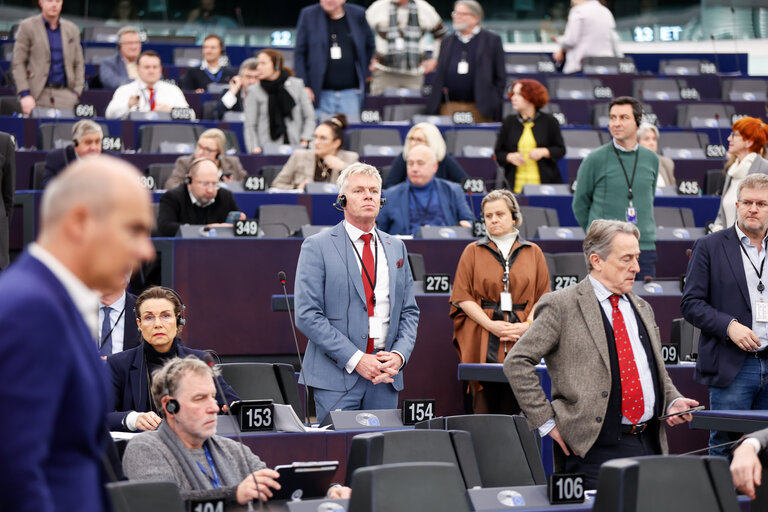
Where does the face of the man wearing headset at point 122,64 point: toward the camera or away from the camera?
toward the camera

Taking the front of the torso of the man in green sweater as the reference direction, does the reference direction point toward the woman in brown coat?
no

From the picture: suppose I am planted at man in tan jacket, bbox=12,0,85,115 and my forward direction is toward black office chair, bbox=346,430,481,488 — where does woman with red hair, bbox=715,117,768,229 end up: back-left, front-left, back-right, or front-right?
front-left

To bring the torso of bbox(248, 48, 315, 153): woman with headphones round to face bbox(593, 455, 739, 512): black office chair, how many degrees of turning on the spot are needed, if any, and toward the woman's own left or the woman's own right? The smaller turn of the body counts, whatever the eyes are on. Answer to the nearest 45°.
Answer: approximately 45° to the woman's own left

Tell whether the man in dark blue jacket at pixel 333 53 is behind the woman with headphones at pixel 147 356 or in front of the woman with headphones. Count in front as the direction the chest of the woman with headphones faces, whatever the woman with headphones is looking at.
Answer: behind

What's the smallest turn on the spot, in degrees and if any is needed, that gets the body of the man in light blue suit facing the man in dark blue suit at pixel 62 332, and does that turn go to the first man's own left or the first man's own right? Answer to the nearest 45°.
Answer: approximately 45° to the first man's own right

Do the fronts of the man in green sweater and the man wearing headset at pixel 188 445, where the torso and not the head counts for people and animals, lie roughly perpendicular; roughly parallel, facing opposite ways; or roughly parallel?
roughly parallel

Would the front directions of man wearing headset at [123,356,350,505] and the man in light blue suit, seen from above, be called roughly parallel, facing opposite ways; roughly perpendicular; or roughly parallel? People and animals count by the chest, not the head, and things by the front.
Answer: roughly parallel

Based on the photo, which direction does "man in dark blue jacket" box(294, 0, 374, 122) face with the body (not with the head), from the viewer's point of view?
toward the camera

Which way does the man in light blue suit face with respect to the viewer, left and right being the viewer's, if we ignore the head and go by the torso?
facing the viewer and to the right of the viewer

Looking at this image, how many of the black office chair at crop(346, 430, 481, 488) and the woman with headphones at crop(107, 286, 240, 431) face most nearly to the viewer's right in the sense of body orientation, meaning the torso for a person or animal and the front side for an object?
0

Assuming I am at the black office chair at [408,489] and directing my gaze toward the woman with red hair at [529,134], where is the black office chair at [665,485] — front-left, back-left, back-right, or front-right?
front-right

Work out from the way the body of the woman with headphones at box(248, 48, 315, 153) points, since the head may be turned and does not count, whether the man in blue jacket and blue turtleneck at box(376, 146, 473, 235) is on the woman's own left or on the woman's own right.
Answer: on the woman's own left

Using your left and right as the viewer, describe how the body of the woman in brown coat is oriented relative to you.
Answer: facing the viewer

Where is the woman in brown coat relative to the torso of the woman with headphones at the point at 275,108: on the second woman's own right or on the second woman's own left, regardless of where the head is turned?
on the second woman's own left
